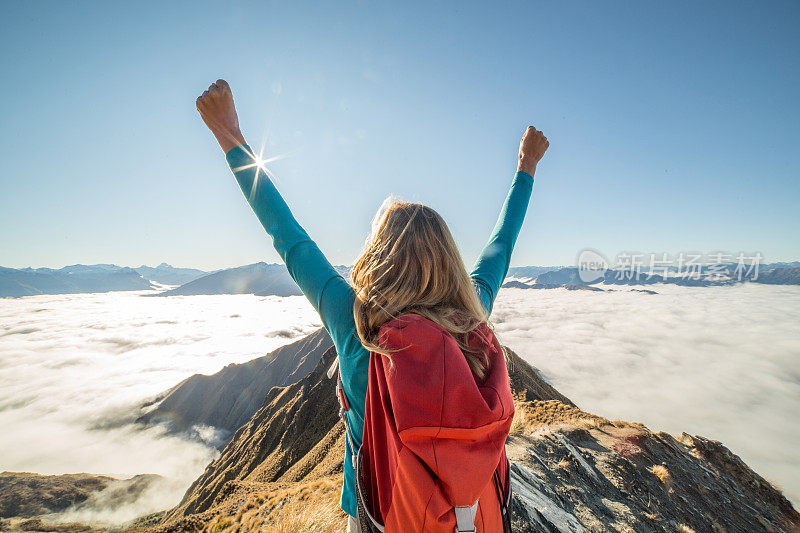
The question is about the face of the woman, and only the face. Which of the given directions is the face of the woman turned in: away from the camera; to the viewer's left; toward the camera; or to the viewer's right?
away from the camera

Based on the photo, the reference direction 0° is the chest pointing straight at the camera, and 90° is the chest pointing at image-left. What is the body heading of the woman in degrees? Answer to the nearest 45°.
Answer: approximately 135°
